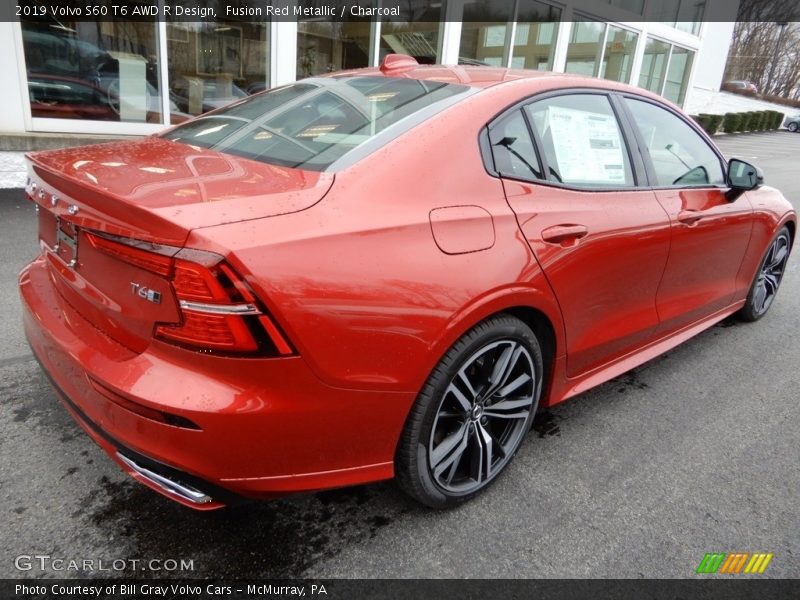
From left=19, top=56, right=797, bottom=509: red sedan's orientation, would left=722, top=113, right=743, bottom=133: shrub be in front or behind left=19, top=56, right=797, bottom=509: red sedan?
in front

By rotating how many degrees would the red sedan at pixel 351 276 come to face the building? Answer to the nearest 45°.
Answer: approximately 45° to its left

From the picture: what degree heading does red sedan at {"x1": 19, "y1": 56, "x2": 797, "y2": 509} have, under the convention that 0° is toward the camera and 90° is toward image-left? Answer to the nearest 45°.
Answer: approximately 225°

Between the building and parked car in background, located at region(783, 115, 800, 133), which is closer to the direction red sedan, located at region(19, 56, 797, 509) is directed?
the parked car in background

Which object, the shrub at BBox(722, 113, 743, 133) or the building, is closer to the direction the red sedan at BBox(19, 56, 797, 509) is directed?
the shrub

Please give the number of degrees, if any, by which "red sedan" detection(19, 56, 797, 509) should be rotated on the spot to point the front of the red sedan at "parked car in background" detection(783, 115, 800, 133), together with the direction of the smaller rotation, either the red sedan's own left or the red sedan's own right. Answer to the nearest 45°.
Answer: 0° — it already faces it

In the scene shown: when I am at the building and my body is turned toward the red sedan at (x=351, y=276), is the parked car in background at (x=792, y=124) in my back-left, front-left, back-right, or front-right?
back-left
